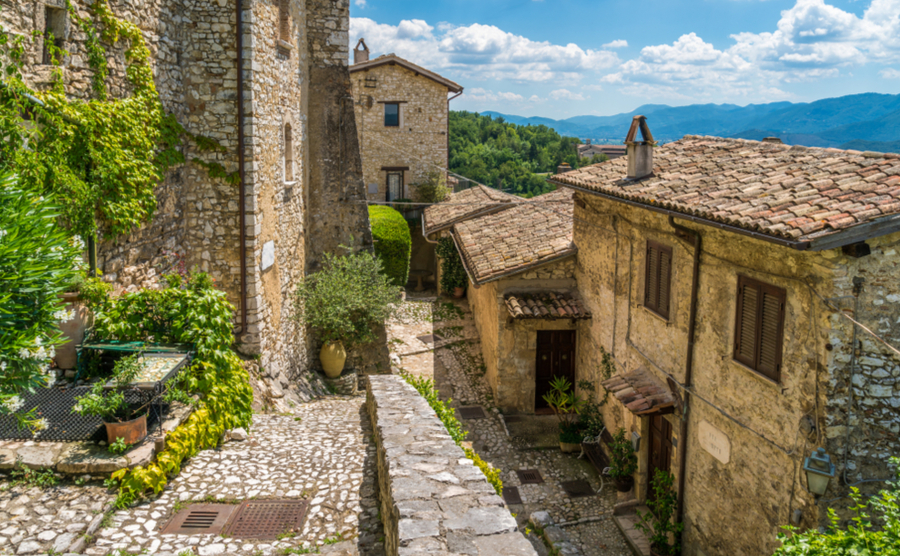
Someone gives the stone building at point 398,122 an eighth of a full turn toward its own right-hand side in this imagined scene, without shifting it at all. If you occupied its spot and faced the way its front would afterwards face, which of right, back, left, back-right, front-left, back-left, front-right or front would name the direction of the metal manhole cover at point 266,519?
front-left

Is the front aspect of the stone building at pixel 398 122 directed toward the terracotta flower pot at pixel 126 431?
yes

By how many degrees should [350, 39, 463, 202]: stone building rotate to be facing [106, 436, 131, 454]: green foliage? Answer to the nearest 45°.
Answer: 0° — it already faces it

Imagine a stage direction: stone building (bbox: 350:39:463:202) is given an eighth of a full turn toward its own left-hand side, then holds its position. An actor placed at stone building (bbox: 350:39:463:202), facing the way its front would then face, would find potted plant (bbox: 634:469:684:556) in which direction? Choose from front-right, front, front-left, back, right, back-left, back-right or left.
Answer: front-right

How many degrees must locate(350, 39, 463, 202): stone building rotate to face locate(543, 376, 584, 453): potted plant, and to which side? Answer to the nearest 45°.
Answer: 0° — it already faces it

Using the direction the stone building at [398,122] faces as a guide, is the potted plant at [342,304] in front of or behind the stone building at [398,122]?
in front

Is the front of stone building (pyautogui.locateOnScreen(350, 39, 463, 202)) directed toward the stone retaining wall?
yes

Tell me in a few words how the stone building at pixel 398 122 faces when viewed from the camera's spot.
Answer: facing the viewer

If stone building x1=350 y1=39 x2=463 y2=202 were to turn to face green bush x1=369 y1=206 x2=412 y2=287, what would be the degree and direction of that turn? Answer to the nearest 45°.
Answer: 0° — it already faces it

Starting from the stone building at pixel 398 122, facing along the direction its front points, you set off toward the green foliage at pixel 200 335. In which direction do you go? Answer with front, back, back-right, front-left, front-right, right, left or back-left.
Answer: front

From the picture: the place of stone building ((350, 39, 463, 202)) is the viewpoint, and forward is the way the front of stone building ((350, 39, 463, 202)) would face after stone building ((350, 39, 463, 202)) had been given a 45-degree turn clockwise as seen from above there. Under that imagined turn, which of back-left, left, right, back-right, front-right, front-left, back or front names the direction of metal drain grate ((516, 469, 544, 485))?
front-left

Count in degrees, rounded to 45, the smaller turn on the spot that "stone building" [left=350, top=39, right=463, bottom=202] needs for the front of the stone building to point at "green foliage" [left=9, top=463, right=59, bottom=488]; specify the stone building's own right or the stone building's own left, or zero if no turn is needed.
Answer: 0° — it already faces it

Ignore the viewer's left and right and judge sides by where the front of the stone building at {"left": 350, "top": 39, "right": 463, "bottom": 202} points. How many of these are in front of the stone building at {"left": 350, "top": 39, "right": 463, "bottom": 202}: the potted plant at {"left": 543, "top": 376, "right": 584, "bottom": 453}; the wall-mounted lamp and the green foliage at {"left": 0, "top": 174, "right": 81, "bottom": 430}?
3

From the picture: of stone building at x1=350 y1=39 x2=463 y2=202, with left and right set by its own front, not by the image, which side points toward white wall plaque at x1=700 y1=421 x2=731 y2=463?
front

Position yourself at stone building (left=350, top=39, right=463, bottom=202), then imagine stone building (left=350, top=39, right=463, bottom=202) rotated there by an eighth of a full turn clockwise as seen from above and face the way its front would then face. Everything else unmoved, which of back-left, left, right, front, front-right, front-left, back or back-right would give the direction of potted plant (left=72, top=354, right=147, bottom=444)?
front-left

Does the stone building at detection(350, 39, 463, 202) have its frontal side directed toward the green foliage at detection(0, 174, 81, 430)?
yes
